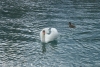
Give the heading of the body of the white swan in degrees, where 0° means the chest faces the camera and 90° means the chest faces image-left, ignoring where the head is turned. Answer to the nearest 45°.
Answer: approximately 45°
